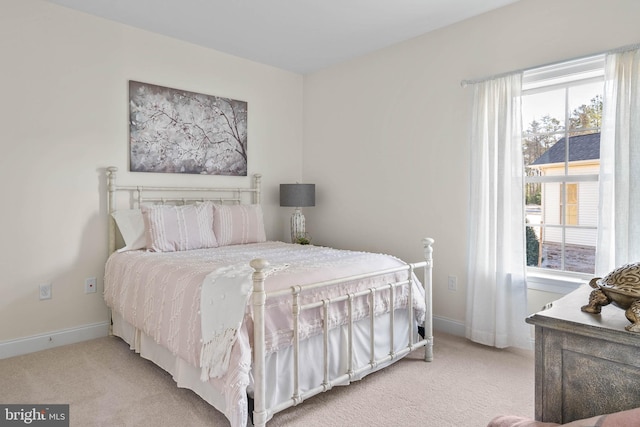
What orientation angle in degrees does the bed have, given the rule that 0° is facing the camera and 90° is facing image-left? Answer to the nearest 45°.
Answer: approximately 315°

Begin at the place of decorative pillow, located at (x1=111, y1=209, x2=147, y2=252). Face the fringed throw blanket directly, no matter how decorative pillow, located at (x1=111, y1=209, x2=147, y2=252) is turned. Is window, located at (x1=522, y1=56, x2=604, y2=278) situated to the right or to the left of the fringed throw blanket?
left

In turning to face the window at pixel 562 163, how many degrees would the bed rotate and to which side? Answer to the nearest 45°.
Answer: approximately 45° to its left

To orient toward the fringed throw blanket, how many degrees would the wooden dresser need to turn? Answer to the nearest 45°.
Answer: approximately 45° to its left

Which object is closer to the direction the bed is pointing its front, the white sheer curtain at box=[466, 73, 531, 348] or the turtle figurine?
the turtle figurine

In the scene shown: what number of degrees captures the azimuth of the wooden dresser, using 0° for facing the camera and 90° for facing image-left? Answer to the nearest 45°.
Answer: approximately 135°
